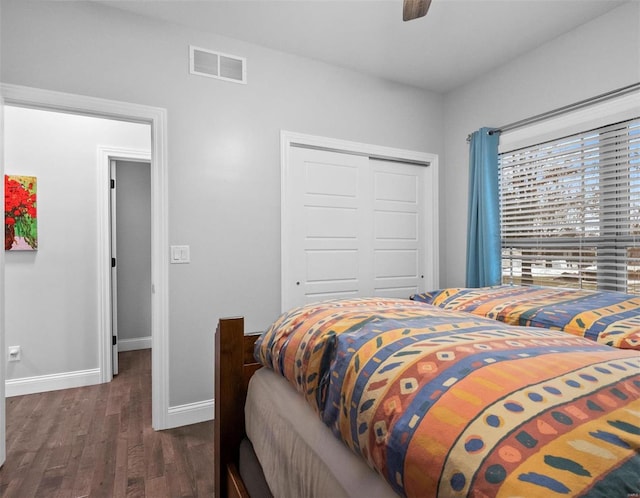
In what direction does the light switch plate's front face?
toward the camera

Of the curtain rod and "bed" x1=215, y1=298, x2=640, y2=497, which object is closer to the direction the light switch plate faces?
the bed

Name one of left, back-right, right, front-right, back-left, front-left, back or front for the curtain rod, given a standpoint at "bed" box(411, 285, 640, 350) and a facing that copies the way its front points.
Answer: front-right

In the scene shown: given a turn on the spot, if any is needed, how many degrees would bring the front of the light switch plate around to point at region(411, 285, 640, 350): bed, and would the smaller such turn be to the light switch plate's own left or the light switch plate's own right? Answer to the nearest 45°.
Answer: approximately 45° to the light switch plate's own left

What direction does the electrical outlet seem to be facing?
toward the camera

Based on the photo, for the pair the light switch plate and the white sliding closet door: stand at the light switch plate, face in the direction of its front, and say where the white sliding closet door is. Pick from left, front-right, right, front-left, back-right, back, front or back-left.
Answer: left

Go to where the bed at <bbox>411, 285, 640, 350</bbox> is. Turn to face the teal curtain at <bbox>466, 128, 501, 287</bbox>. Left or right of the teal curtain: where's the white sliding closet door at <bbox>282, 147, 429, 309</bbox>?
left

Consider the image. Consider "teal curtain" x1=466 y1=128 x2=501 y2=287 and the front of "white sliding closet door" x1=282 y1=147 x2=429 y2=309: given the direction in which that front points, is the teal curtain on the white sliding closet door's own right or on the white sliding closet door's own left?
on the white sliding closet door's own left

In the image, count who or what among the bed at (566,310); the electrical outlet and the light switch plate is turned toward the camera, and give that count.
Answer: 2

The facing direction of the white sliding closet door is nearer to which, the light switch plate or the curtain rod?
the curtain rod

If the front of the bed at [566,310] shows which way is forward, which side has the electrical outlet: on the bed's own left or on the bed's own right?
on the bed's own left

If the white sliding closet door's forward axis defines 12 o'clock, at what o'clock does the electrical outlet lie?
The electrical outlet is roughly at 4 o'clock from the white sliding closet door.

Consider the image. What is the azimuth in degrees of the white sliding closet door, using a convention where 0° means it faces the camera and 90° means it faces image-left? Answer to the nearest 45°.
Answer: approximately 315°
